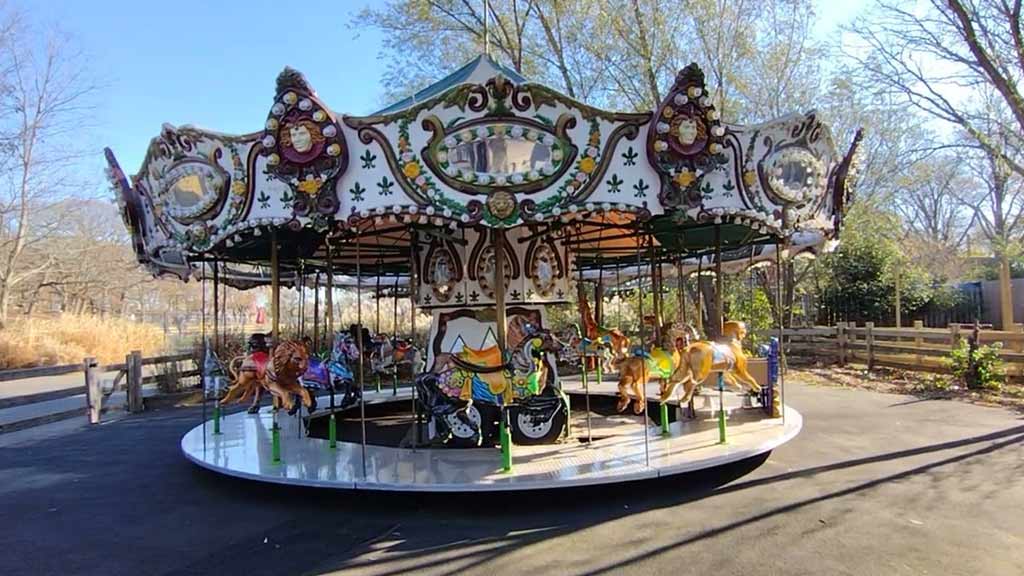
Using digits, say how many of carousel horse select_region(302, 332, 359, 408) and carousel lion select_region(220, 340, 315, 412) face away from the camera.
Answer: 0

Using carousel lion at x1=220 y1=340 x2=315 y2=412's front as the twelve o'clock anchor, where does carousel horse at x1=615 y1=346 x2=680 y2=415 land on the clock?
carousel horse at x1=615 y1=346 x2=680 y2=415 is roughly at 11 o'clock from carousel lion at x1=220 y1=340 x2=315 y2=412.

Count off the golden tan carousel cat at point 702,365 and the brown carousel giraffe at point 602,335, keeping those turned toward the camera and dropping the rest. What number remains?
0

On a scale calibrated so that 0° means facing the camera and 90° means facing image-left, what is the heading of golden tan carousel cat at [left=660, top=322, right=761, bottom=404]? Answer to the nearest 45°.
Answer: approximately 225°

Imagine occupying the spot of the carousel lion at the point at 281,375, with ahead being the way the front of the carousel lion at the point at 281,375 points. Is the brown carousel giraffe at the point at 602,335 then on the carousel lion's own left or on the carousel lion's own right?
on the carousel lion's own left

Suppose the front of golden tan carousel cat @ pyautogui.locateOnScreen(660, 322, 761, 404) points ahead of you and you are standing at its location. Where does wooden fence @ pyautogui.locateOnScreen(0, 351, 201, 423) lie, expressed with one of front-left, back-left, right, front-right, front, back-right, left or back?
back-left

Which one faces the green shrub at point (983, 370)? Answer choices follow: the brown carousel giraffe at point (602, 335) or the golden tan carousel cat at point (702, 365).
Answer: the golden tan carousel cat at point (702, 365)

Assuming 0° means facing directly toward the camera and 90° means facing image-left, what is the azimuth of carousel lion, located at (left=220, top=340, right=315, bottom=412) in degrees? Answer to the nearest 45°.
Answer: approximately 315°

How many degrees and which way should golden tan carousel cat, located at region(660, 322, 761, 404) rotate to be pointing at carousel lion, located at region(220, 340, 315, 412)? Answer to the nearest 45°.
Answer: approximately 135° to its left

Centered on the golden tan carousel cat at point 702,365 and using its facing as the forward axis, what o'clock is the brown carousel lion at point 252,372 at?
the brown carousel lion at point 252,372 is roughly at 7 o'clock from the golden tan carousel cat at point 702,365.

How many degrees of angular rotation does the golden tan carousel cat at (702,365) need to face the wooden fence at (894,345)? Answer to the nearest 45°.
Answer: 0° — it already faces it

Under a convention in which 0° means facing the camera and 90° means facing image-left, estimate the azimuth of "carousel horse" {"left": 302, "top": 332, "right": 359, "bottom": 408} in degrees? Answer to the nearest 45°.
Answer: approximately 315°

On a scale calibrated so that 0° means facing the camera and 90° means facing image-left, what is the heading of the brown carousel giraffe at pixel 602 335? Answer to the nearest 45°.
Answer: approximately 135°
